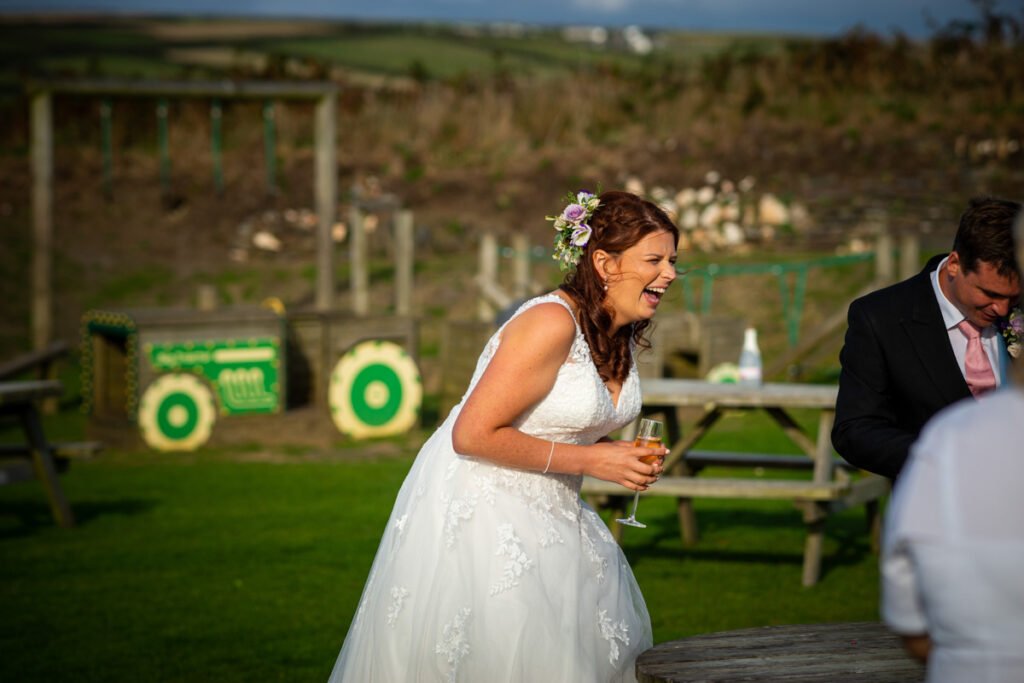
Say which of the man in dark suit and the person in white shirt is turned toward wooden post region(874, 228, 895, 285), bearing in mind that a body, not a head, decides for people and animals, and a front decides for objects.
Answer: the person in white shirt

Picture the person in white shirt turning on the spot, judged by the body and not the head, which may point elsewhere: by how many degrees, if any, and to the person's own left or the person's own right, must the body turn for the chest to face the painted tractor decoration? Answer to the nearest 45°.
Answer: approximately 45° to the person's own left

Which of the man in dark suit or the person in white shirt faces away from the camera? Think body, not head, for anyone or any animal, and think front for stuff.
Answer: the person in white shirt

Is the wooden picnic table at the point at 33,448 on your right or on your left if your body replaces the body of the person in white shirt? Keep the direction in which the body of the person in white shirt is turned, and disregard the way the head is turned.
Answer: on your left

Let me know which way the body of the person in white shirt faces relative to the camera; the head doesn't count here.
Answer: away from the camera

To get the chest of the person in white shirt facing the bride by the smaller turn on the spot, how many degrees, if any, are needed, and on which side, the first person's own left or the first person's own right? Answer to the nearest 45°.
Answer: approximately 45° to the first person's own left

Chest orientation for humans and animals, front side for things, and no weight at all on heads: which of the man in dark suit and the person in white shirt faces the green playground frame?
the person in white shirt

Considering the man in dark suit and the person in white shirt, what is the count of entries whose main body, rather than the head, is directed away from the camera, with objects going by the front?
1
